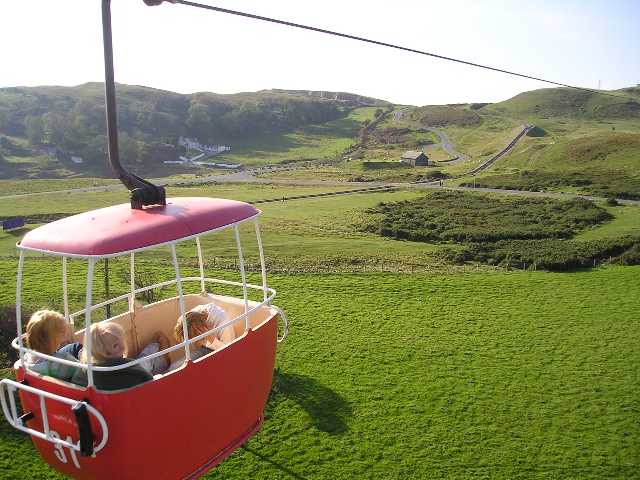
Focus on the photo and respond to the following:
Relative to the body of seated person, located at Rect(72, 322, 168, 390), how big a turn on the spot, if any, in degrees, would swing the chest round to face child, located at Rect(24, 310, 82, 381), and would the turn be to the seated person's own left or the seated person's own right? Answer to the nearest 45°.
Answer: approximately 90° to the seated person's own left

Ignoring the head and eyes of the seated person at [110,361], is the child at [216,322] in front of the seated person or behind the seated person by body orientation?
in front

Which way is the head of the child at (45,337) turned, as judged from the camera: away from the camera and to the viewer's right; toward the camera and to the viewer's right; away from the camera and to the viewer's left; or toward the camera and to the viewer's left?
away from the camera and to the viewer's right

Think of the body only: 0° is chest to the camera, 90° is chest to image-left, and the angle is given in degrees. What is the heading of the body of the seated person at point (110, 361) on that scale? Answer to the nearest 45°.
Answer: approximately 225°

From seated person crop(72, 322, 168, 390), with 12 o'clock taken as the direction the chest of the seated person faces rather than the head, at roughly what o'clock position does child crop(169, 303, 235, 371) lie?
The child is roughly at 12 o'clock from the seated person.
